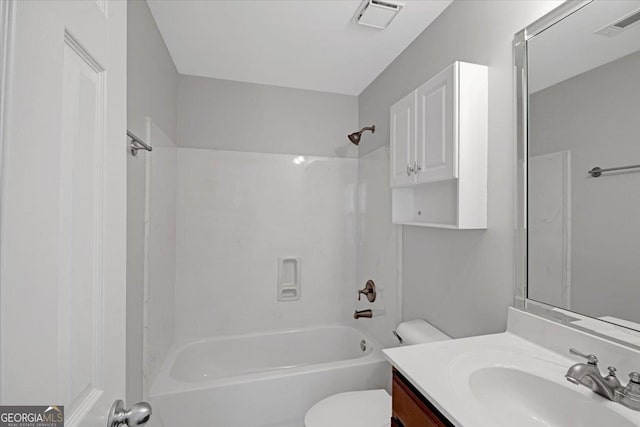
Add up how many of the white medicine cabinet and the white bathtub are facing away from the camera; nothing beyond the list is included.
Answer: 0

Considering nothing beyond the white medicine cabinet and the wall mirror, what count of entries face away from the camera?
0

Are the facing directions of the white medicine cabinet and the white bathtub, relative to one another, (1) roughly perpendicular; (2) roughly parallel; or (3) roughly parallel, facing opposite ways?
roughly perpendicular

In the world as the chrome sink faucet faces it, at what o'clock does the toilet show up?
The toilet is roughly at 2 o'clock from the chrome sink faucet.

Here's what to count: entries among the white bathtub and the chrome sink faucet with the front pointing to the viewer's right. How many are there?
0
